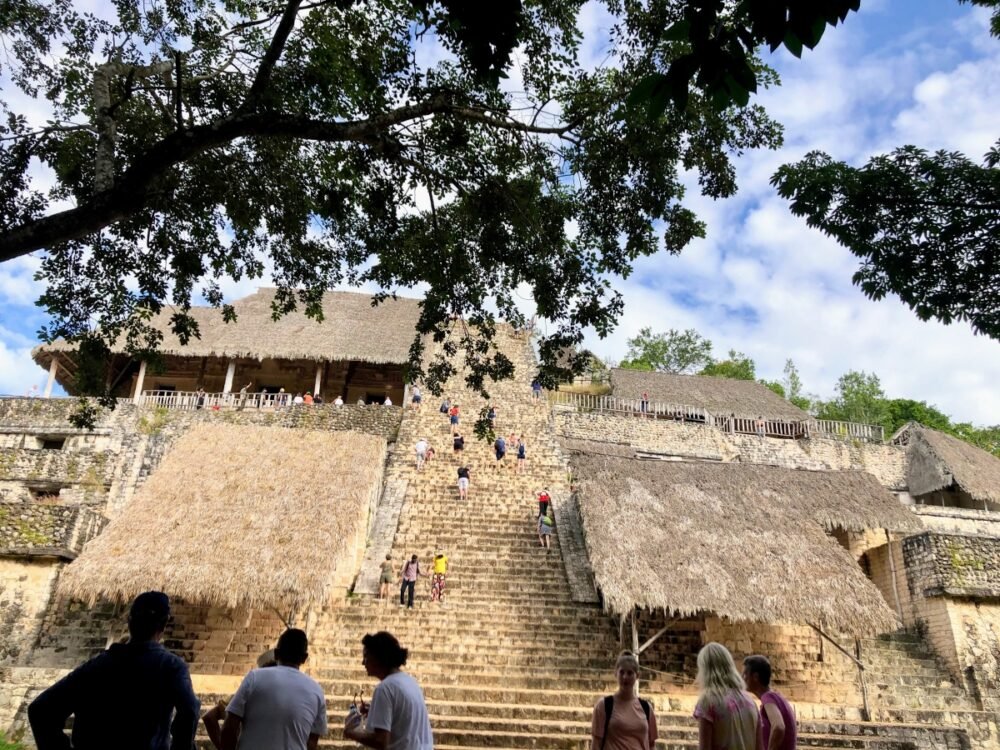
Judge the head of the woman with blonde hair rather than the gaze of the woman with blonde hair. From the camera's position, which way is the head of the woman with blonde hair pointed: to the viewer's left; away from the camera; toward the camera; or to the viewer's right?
away from the camera

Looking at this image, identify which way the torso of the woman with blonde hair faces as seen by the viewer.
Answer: away from the camera

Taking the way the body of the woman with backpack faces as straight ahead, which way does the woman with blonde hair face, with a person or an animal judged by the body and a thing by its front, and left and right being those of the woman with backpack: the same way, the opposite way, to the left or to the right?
the opposite way

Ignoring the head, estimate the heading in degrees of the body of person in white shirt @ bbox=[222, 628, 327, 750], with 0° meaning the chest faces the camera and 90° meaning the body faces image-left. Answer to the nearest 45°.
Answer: approximately 180°

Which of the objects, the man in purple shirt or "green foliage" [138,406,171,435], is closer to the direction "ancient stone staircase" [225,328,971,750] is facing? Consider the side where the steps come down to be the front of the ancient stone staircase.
the man in purple shirt

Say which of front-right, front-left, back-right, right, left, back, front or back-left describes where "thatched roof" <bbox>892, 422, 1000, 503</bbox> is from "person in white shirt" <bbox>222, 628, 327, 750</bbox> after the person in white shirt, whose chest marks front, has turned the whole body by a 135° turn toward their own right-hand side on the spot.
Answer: left

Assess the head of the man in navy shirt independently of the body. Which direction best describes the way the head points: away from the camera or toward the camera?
away from the camera

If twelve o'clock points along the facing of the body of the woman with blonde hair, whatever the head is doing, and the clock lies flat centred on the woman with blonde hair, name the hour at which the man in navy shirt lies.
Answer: The man in navy shirt is roughly at 8 o'clock from the woman with blonde hair.

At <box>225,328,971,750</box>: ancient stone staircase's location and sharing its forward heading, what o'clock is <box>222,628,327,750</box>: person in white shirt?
The person in white shirt is roughly at 12 o'clock from the ancient stone staircase.

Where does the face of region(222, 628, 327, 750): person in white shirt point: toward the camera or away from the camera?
away from the camera

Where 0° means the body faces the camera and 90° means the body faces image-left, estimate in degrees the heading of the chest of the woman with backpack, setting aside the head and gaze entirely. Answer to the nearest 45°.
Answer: approximately 0°

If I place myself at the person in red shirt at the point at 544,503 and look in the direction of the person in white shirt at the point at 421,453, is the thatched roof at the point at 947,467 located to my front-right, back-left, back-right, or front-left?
back-right
